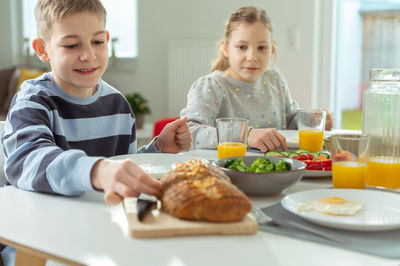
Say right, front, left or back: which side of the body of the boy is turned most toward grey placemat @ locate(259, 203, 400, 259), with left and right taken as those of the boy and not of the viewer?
front

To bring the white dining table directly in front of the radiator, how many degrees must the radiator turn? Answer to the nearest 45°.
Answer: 0° — it already faces it

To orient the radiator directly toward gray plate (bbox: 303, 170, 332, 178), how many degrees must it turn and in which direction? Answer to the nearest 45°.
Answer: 0° — it already faces it

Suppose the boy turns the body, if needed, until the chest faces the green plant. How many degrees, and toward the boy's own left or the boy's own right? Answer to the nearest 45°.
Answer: approximately 135° to the boy's own left

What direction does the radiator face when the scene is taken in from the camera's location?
facing the viewer

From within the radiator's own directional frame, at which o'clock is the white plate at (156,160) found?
The white plate is roughly at 12 o'clock from the radiator.

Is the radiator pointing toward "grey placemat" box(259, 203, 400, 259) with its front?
yes

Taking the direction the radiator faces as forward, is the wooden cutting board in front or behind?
in front

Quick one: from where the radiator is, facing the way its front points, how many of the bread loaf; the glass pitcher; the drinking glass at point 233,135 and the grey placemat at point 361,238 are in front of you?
4

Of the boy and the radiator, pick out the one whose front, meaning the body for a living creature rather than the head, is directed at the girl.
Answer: the radiator

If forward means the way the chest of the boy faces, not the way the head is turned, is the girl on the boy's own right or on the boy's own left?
on the boy's own left

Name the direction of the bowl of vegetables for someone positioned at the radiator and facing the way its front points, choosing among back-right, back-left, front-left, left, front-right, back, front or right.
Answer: front

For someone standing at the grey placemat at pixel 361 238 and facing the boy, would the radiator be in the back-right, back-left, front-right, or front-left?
front-right

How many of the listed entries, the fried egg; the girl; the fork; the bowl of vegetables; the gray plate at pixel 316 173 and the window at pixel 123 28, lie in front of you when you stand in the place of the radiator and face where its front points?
5

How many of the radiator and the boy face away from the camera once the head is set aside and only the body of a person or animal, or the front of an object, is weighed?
0

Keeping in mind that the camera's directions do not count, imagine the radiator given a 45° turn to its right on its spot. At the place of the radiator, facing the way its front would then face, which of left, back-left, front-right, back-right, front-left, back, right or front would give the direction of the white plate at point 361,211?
front-left

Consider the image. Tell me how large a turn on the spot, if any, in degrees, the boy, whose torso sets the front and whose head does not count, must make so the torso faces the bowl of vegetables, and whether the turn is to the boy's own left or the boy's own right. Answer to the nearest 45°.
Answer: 0° — they already face it

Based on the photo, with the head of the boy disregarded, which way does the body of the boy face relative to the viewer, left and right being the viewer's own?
facing the viewer and to the right of the viewer
